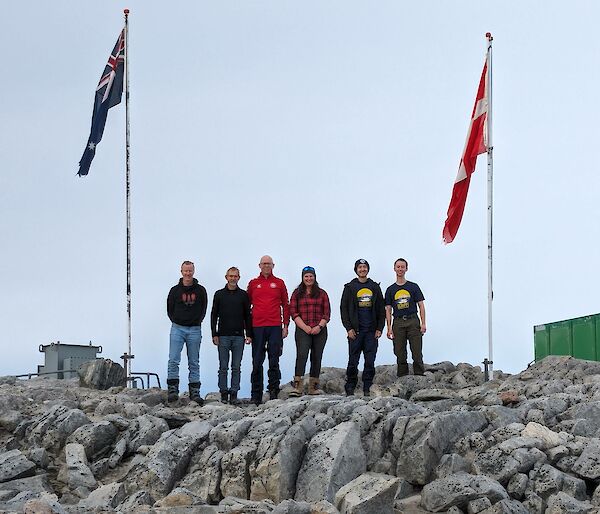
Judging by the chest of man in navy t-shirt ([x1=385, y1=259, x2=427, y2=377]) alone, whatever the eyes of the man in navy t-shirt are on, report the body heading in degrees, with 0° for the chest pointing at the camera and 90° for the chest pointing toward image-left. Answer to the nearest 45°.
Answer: approximately 0°

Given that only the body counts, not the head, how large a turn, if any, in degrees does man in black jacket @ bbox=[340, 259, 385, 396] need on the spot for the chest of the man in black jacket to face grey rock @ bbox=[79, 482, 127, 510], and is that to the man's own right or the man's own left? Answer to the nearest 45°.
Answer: approximately 45° to the man's own right

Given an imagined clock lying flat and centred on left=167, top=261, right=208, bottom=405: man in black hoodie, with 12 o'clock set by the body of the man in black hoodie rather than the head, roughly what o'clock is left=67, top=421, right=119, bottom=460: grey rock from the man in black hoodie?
The grey rock is roughly at 1 o'clock from the man in black hoodie.

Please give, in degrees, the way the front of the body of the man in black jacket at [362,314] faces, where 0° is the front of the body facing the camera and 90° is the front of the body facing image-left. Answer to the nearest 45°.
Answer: approximately 0°

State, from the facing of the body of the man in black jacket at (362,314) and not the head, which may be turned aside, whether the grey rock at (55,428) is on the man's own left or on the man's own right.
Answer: on the man's own right

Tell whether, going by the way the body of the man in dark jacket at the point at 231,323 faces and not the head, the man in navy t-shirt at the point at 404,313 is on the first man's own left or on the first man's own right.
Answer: on the first man's own left

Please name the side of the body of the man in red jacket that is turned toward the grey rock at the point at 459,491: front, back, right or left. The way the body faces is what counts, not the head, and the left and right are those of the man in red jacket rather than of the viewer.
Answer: front
